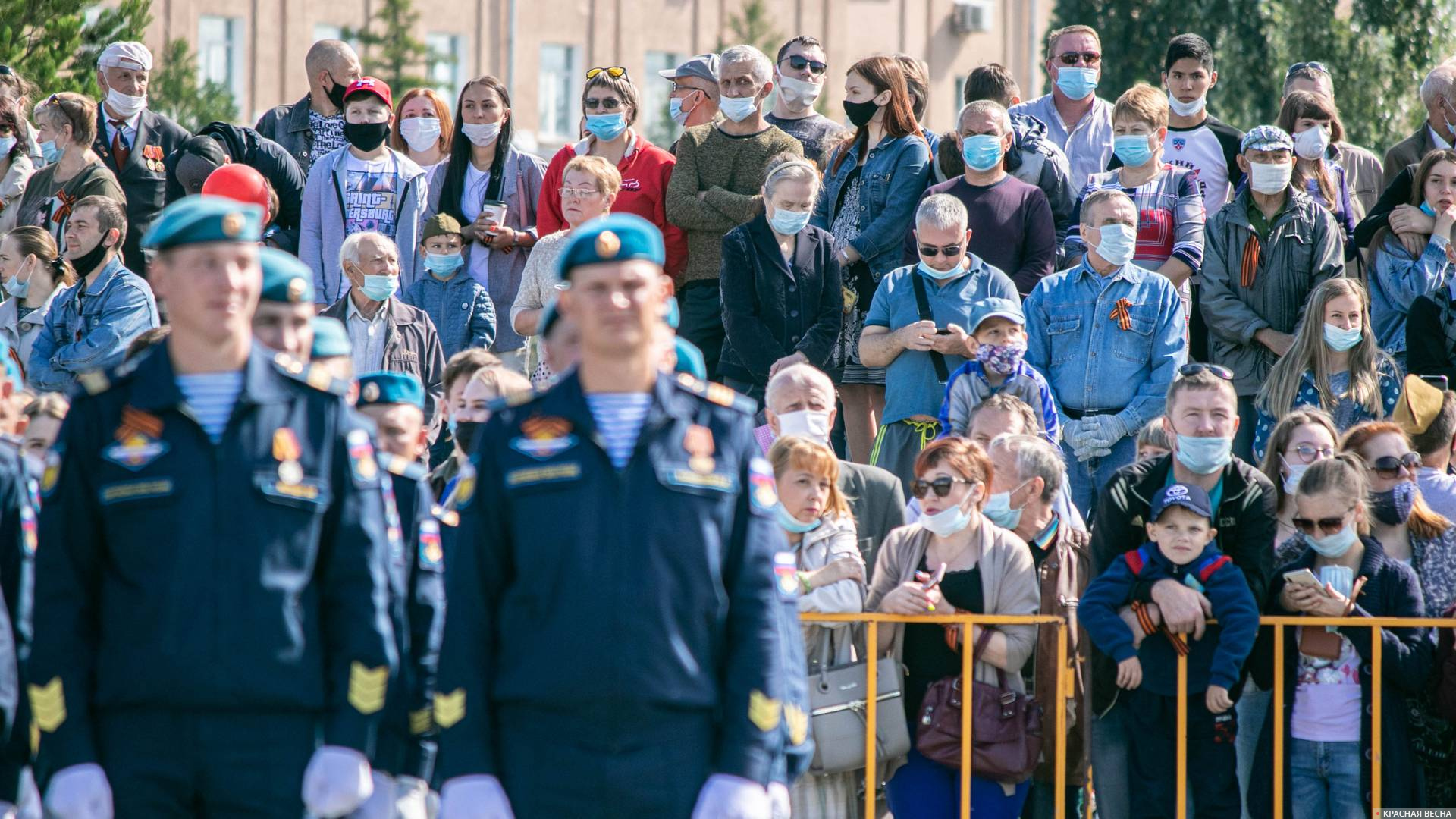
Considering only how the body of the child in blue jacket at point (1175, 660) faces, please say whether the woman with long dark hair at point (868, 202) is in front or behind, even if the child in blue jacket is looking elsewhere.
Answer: behind

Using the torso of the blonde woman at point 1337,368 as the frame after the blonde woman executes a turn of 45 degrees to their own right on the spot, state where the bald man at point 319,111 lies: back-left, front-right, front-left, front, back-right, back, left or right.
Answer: front-right

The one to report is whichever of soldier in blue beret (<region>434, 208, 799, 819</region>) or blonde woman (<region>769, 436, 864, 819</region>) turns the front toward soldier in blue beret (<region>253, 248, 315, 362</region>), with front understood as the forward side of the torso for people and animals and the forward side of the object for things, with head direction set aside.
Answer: the blonde woman

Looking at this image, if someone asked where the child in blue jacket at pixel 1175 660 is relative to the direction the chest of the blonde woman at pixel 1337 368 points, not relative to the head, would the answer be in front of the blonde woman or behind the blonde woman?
in front

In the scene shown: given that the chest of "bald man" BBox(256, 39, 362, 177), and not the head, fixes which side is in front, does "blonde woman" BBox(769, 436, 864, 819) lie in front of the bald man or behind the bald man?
in front

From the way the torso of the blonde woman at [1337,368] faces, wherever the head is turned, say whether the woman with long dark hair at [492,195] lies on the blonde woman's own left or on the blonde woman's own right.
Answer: on the blonde woman's own right

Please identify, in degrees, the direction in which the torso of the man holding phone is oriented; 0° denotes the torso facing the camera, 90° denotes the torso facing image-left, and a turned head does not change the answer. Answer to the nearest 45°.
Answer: approximately 0°

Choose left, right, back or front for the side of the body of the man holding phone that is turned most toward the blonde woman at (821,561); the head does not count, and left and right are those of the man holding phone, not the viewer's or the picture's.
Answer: front

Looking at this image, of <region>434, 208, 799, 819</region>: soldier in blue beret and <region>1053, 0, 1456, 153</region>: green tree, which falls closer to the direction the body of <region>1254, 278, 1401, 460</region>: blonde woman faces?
the soldier in blue beret
